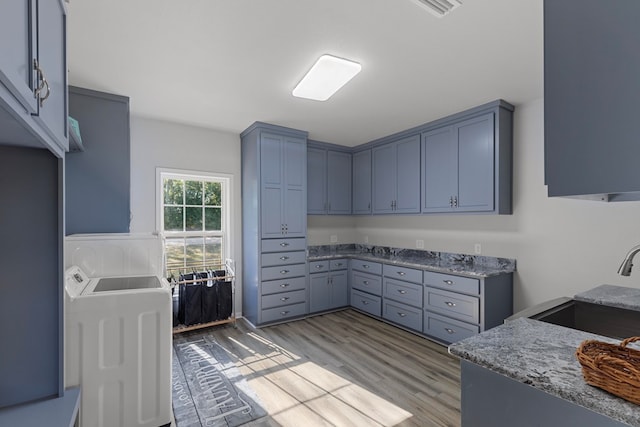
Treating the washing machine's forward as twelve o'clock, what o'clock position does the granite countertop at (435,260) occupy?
The granite countertop is roughly at 12 o'clock from the washing machine.

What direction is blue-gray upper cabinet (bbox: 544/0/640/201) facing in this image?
to the viewer's left

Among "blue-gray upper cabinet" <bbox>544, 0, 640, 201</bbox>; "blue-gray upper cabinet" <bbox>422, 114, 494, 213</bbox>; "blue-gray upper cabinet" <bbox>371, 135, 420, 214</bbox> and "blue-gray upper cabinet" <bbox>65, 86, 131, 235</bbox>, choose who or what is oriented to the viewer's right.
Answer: "blue-gray upper cabinet" <bbox>65, 86, 131, 235</bbox>

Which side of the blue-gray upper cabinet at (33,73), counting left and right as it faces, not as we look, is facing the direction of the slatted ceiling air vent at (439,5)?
front

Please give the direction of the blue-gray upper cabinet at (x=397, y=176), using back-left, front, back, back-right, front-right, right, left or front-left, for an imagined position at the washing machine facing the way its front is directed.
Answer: front

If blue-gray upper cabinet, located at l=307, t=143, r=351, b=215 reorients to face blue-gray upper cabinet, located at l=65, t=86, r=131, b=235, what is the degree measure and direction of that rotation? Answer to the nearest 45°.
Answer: approximately 90° to its right

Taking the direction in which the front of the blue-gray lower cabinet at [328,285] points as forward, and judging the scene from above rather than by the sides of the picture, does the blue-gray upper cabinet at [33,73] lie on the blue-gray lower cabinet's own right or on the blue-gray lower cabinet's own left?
on the blue-gray lower cabinet's own right

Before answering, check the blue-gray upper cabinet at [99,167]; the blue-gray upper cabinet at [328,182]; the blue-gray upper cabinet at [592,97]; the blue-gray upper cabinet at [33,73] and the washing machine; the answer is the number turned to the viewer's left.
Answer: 1

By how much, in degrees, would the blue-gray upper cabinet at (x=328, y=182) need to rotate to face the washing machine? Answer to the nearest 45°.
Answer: approximately 90° to its right

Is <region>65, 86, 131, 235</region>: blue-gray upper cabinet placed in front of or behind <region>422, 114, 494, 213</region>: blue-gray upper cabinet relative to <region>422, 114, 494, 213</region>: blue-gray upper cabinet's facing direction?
in front

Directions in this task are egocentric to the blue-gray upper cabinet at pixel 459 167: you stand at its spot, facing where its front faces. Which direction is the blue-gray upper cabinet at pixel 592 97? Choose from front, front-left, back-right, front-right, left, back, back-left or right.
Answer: front-left

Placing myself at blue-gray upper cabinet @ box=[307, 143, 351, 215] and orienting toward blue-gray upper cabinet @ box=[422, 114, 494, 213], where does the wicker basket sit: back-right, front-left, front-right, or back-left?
front-right

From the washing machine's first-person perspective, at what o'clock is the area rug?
The area rug is roughly at 11 o'clock from the washing machine.

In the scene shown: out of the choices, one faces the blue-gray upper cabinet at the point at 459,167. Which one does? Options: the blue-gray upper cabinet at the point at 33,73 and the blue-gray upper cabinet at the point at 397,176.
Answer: the blue-gray upper cabinet at the point at 33,73

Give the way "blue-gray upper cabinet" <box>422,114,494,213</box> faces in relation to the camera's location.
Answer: facing the viewer and to the left of the viewer

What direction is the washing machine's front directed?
to the viewer's right

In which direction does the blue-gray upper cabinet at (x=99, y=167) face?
to the viewer's right

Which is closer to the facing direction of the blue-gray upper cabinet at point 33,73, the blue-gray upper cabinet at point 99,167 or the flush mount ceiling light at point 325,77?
the flush mount ceiling light
